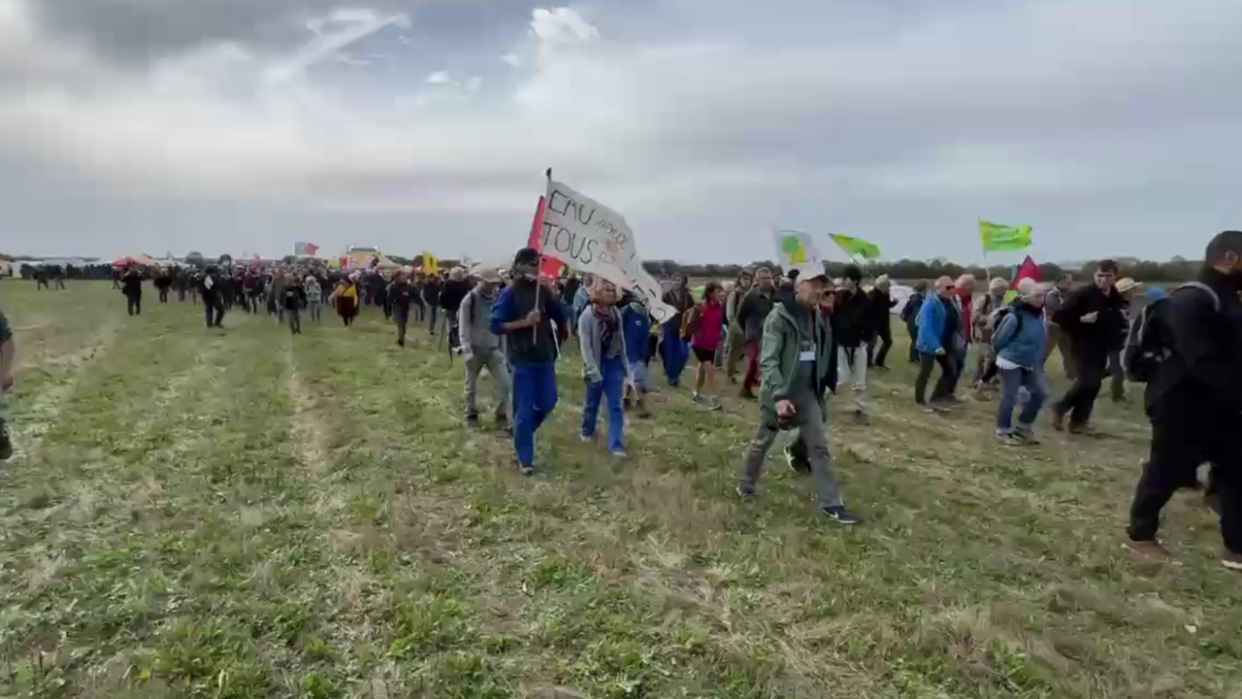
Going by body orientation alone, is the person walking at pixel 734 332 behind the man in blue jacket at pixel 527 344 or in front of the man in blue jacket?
behind

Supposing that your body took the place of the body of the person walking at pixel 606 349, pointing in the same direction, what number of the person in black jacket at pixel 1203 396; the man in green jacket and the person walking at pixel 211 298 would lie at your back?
1

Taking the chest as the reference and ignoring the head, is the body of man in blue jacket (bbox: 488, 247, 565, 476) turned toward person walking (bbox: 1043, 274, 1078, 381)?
no

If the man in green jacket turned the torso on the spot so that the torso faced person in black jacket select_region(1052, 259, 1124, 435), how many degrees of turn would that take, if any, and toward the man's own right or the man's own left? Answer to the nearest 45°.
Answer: approximately 90° to the man's own left

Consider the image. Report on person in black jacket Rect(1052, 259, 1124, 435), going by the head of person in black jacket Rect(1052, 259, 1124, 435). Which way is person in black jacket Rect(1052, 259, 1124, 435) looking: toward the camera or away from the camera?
toward the camera

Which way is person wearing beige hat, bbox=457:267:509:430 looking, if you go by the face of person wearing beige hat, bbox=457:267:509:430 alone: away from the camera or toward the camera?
toward the camera

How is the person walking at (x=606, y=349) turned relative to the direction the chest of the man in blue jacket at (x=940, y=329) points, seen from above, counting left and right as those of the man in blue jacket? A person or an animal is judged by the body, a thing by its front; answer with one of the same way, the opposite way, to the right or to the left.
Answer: the same way

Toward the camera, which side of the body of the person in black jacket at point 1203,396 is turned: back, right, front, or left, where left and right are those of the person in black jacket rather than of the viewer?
right

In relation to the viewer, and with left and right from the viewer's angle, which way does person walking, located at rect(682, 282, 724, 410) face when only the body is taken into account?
facing the viewer and to the right of the viewer

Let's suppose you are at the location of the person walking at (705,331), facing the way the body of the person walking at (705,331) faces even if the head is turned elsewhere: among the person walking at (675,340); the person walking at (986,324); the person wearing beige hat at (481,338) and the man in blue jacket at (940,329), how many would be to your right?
1

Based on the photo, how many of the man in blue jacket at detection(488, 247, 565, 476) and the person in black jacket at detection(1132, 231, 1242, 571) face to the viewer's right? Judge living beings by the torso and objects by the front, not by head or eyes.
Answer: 1

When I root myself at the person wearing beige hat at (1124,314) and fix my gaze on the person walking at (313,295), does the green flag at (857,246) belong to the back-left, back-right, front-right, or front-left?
front-right

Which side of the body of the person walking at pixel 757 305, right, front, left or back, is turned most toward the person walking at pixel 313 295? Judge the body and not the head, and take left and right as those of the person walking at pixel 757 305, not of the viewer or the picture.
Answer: back

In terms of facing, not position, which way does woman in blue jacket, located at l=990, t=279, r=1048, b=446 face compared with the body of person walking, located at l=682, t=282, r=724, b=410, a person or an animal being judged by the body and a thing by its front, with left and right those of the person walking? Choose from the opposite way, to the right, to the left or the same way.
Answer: the same way

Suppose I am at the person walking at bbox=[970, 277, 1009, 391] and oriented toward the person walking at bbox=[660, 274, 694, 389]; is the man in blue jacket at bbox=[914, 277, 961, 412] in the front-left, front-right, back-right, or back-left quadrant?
front-left

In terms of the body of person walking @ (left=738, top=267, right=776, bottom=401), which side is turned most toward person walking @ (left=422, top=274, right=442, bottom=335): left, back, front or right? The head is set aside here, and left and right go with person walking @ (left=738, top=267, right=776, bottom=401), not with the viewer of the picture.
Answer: back

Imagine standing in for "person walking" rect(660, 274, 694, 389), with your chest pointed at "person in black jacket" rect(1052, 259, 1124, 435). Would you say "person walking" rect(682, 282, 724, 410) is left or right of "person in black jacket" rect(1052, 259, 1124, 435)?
right

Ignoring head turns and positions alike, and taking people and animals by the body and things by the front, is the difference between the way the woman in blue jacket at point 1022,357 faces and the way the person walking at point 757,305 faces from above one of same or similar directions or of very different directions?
same or similar directions
